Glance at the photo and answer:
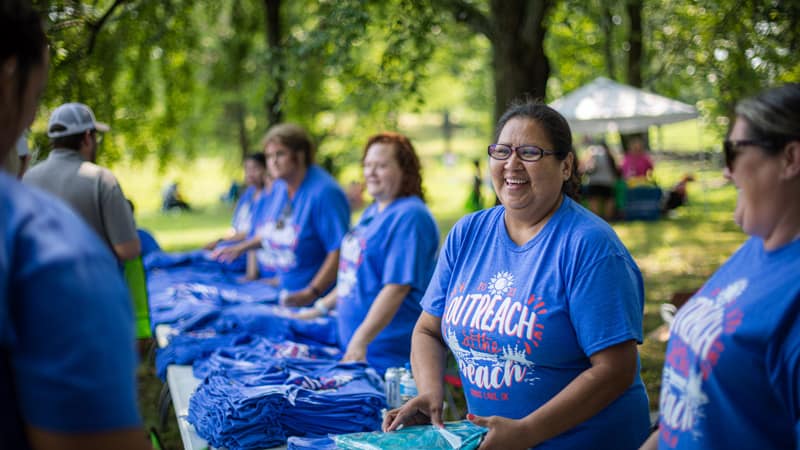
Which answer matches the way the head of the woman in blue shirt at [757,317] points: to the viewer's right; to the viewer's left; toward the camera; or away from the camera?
to the viewer's left

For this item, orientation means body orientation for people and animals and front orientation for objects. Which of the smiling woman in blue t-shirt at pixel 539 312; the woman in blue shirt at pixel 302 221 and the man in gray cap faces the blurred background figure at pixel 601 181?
the man in gray cap

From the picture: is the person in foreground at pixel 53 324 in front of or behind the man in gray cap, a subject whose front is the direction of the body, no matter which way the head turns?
behind

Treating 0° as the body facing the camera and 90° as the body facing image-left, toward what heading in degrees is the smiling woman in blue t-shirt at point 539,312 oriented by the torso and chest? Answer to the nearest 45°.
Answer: approximately 45°

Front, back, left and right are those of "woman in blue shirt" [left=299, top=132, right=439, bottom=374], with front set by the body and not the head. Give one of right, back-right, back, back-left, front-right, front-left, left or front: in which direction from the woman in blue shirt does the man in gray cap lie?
front-right

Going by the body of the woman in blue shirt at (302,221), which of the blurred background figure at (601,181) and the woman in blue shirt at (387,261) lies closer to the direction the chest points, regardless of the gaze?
the woman in blue shirt

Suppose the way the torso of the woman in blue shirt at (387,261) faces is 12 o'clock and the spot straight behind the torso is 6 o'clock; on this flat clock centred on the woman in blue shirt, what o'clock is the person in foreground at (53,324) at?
The person in foreground is roughly at 11 o'clock from the woman in blue shirt.

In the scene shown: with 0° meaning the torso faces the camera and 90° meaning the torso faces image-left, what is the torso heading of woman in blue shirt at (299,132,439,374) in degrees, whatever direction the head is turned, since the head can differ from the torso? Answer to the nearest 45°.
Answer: approximately 45°

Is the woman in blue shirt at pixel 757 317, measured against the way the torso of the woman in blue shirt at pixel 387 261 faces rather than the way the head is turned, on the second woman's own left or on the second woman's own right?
on the second woman's own left

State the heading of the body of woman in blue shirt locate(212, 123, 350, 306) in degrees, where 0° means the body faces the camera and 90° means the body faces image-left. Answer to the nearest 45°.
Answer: approximately 45°

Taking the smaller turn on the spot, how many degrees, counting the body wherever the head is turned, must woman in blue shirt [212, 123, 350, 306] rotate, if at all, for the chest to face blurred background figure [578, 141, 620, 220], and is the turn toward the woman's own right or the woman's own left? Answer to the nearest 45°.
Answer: approximately 180°

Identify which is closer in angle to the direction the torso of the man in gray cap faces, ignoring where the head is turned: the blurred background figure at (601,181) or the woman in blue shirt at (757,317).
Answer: the blurred background figure

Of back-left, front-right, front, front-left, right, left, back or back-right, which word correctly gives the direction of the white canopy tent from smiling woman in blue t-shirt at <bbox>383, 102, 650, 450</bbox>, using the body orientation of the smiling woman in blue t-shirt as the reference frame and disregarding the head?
back-right

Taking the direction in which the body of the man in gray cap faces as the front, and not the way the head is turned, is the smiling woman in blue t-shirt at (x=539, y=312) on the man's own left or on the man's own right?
on the man's own right

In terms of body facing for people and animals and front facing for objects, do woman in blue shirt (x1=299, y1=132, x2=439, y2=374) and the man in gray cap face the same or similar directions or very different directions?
very different directions
